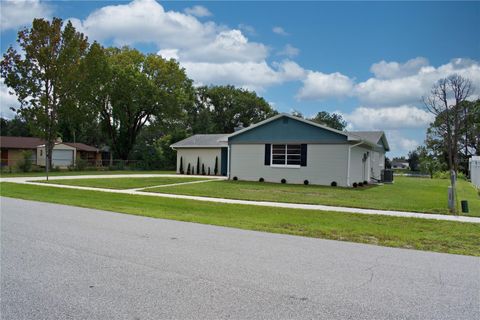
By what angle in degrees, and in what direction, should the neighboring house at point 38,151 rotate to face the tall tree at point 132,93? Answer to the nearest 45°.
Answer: approximately 90° to its left

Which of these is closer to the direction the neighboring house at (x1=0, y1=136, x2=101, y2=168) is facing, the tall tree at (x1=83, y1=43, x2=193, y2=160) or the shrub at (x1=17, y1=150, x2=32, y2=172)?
the shrub

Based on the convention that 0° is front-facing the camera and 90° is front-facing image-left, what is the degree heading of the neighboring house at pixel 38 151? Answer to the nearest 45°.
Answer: approximately 0°

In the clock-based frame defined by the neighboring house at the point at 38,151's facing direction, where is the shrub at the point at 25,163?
The shrub is roughly at 12 o'clock from the neighboring house.
